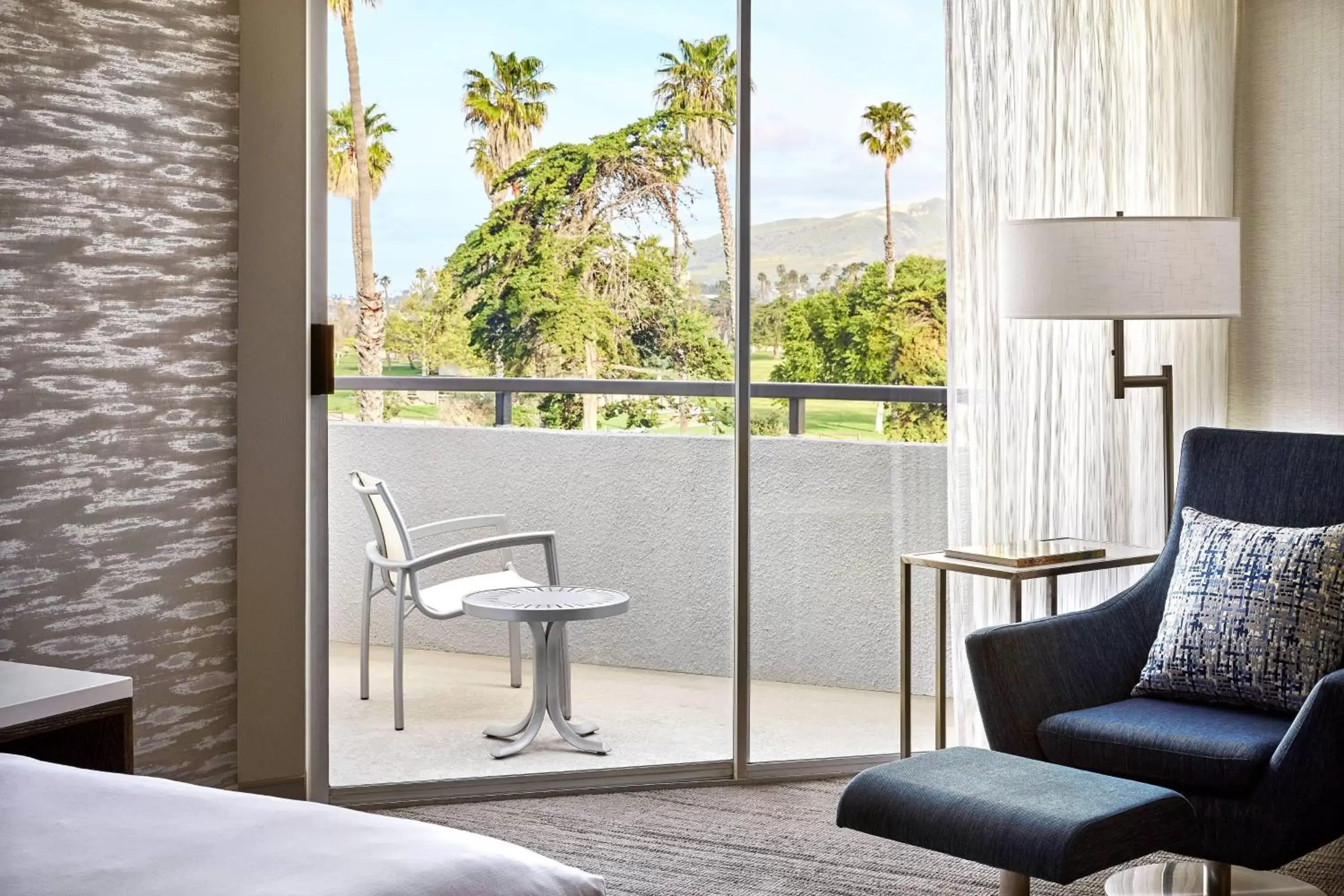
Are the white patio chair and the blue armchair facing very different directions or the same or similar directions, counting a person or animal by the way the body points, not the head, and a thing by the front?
very different directions

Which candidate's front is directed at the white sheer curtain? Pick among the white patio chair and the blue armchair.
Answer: the white patio chair

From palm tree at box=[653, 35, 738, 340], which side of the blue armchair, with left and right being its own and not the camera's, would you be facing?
right

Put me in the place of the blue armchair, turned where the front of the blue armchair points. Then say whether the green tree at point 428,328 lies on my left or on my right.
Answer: on my right

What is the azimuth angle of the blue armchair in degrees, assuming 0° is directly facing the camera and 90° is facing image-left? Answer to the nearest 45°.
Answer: approximately 45°

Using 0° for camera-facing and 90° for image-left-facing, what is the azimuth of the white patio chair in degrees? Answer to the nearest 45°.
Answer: approximately 270°

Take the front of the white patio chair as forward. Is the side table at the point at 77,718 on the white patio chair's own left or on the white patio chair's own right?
on the white patio chair's own right

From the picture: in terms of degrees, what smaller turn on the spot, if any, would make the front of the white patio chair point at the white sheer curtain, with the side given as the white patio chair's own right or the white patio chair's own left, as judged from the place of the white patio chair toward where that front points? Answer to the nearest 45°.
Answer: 0° — it already faces it

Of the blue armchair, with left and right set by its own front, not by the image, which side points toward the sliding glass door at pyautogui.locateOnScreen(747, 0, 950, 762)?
right

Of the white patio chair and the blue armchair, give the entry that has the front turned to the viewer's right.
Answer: the white patio chair

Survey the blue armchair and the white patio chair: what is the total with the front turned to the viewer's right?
1
